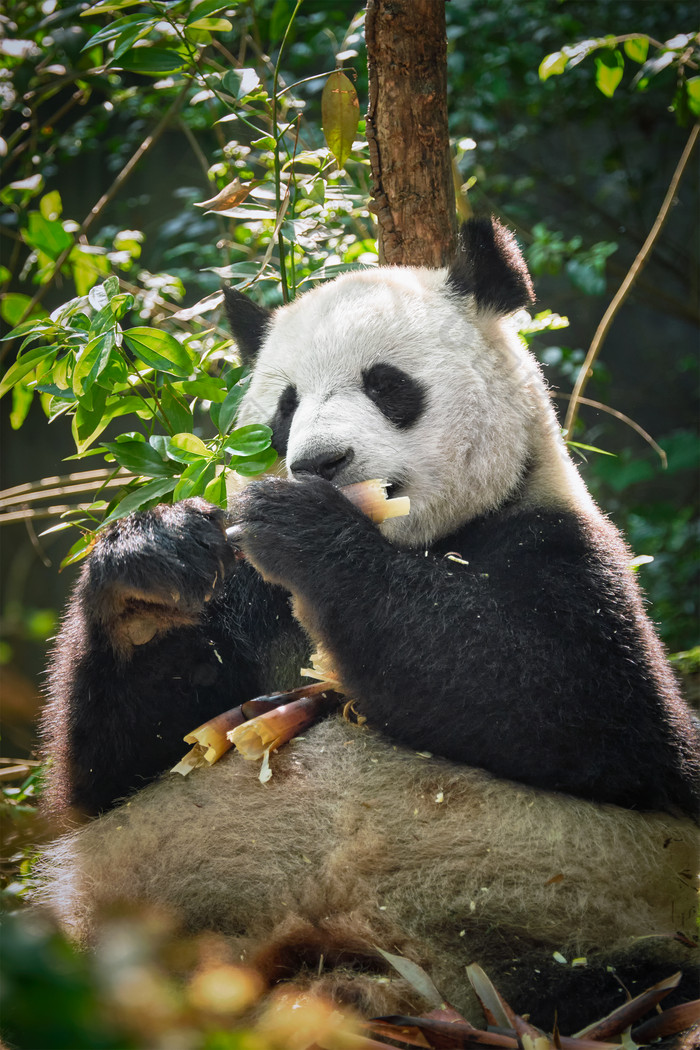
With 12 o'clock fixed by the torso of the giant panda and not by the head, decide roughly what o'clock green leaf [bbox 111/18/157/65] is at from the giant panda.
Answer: The green leaf is roughly at 4 o'clock from the giant panda.

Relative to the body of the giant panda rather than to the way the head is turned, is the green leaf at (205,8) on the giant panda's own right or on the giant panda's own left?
on the giant panda's own right

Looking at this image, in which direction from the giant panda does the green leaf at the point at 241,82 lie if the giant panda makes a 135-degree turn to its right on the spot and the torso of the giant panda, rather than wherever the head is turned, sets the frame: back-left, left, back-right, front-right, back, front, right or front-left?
front

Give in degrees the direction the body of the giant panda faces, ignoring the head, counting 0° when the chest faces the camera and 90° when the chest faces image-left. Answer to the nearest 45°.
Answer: approximately 45°

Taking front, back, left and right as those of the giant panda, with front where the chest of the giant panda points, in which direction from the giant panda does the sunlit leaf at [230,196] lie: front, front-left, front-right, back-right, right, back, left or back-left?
back-right

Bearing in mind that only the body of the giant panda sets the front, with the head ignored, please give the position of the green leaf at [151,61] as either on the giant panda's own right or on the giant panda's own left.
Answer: on the giant panda's own right
